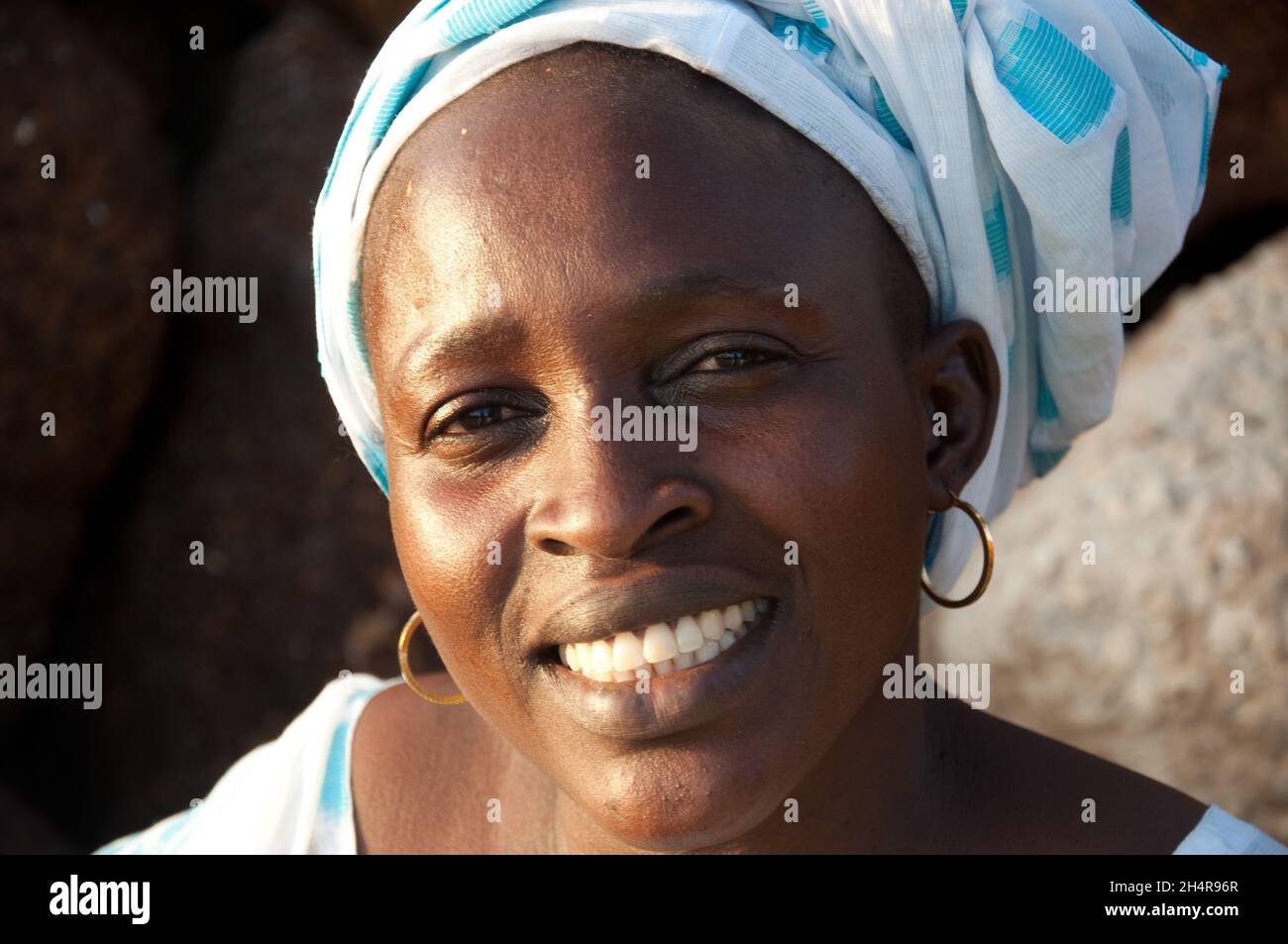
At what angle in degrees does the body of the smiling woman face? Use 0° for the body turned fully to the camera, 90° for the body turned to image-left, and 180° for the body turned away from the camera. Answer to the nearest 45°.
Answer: approximately 0°
